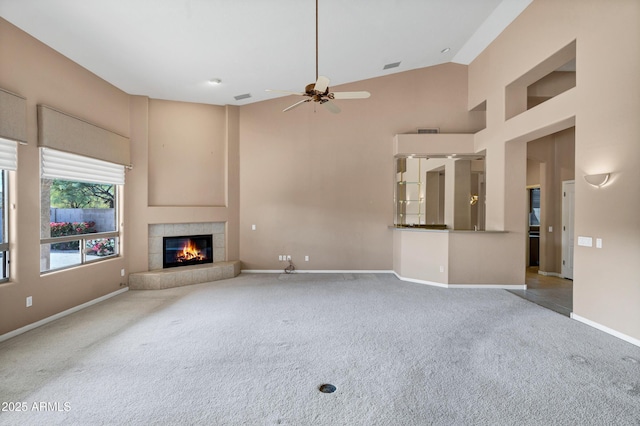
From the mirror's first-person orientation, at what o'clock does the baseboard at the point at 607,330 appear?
The baseboard is roughly at 11 o'clock from the mirror.

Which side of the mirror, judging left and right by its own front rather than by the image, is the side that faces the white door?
left

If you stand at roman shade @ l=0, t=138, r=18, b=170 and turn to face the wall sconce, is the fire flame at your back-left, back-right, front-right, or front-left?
front-left

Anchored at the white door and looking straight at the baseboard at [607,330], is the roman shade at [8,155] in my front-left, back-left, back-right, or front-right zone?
front-right

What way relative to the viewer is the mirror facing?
toward the camera

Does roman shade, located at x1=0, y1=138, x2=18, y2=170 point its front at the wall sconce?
yes

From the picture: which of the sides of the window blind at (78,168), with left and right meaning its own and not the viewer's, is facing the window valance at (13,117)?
right

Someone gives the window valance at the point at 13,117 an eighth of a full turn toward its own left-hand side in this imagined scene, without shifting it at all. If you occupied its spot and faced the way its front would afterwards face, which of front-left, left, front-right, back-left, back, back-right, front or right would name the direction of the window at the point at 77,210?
front-left

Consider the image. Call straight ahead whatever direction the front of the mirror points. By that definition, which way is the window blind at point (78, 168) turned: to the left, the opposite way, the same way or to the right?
to the left

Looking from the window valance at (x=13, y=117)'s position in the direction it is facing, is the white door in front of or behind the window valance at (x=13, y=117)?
in front

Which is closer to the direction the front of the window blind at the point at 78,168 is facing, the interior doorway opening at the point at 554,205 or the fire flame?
the interior doorway opening

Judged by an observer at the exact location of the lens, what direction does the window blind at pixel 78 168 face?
facing the viewer and to the right of the viewer

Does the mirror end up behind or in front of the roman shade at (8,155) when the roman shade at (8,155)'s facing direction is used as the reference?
in front

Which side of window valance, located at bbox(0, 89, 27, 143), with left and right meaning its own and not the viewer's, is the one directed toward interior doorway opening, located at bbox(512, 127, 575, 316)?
front

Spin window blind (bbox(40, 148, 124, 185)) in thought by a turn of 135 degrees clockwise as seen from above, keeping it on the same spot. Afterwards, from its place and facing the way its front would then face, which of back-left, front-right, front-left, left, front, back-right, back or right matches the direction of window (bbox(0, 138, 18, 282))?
front-left

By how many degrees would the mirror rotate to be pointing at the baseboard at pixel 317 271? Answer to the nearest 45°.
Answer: approximately 90° to its right

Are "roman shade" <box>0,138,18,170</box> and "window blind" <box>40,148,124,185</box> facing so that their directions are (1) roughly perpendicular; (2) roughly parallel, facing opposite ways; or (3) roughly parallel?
roughly parallel

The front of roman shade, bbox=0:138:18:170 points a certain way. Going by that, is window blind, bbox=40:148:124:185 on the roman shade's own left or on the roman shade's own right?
on the roman shade's own left

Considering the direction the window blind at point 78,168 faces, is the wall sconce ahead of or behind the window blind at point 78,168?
ahead

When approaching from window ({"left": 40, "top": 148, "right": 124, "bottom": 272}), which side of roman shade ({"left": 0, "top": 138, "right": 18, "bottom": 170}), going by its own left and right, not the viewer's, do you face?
left

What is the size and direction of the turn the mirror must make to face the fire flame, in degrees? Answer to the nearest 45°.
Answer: approximately 45° to its right

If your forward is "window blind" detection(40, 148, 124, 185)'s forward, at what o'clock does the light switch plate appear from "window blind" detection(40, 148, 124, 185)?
The light switch plate is roughly at 12 o'clock from the window blind.

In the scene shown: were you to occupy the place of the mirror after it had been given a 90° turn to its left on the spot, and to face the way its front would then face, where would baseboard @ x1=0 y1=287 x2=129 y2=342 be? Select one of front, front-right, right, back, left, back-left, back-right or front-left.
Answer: back-right

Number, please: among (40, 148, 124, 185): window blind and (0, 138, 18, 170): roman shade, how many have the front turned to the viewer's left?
0

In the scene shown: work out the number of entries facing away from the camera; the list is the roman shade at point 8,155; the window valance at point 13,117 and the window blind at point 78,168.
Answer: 0
